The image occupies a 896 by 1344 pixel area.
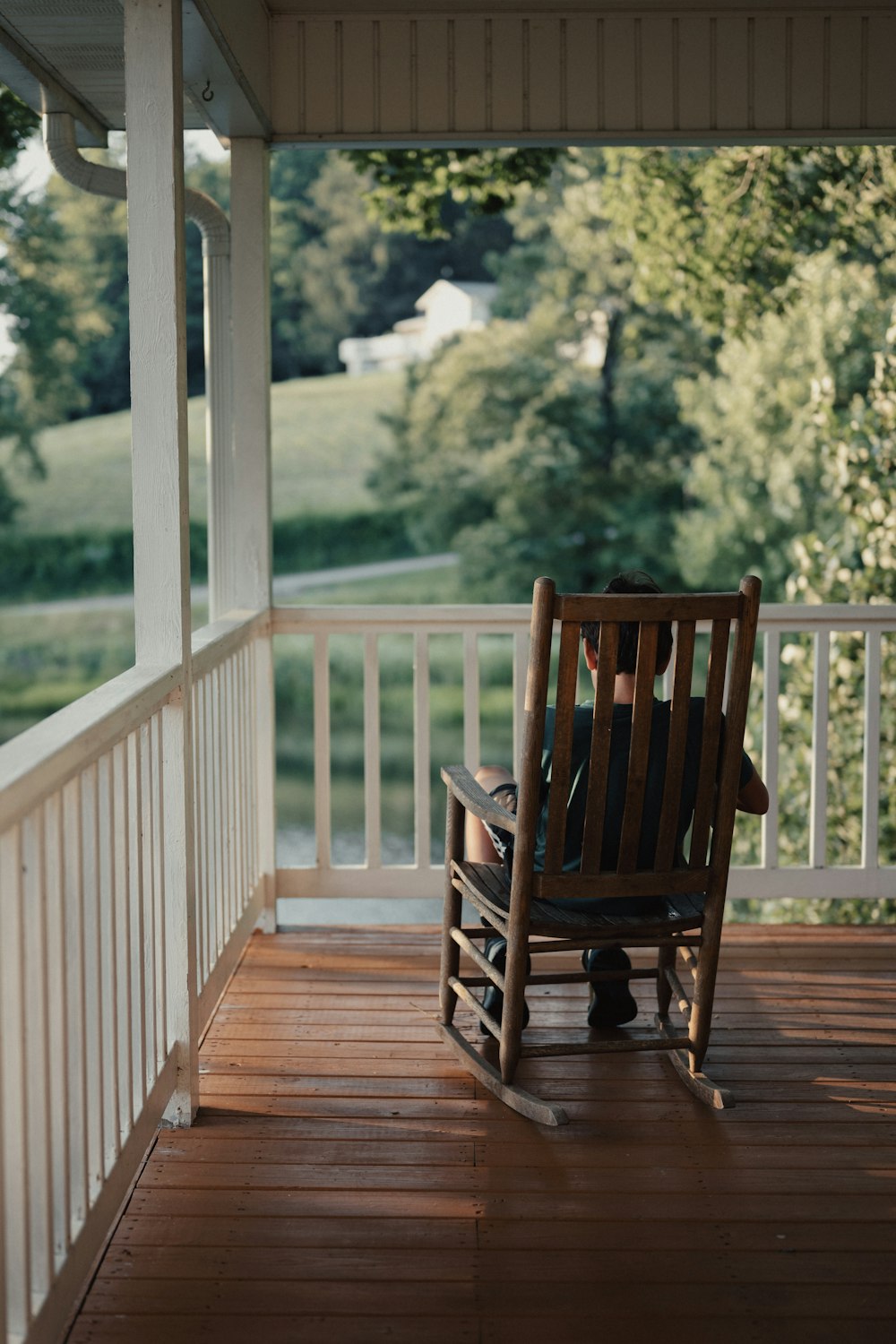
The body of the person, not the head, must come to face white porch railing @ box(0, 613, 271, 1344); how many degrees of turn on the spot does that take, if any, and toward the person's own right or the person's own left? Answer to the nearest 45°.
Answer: approximately 135° to the person's own left

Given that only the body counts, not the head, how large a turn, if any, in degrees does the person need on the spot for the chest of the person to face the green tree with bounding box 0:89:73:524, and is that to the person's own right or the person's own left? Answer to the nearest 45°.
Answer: approximately 45° to the person's own left

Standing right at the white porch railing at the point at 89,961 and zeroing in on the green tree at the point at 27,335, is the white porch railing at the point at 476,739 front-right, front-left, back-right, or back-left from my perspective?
front-right

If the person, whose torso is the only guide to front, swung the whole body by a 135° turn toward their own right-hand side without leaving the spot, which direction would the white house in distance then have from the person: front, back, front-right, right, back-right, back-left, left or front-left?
back-left

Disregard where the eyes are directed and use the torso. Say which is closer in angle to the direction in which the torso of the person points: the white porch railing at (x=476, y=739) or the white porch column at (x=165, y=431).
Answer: the white porch railing

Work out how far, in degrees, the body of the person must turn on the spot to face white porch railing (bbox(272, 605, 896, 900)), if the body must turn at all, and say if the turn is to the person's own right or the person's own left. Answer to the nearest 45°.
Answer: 0° — they already face it

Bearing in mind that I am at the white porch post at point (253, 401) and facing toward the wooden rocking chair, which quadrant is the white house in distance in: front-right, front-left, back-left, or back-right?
back-left

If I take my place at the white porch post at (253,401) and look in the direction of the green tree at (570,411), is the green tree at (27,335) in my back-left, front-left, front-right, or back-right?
front-left

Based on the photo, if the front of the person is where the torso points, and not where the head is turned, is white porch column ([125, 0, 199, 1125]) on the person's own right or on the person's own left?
on the person's own left

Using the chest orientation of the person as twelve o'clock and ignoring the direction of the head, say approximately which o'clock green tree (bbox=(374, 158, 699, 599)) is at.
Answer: The green tree is roughly at 12 o'clock from the person.

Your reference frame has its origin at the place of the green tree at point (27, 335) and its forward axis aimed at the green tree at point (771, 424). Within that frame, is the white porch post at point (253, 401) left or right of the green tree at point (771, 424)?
right

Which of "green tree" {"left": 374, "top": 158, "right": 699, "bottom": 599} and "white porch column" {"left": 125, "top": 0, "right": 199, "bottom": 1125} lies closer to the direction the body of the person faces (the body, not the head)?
the green tree

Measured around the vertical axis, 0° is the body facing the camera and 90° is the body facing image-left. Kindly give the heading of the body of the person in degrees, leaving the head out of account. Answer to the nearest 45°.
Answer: approximately 180°

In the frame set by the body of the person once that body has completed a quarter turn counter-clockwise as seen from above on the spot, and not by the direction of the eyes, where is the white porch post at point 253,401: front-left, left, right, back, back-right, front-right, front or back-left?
front-right

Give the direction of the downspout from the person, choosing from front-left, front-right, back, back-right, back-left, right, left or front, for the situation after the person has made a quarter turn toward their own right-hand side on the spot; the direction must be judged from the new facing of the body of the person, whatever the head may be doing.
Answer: back-left
